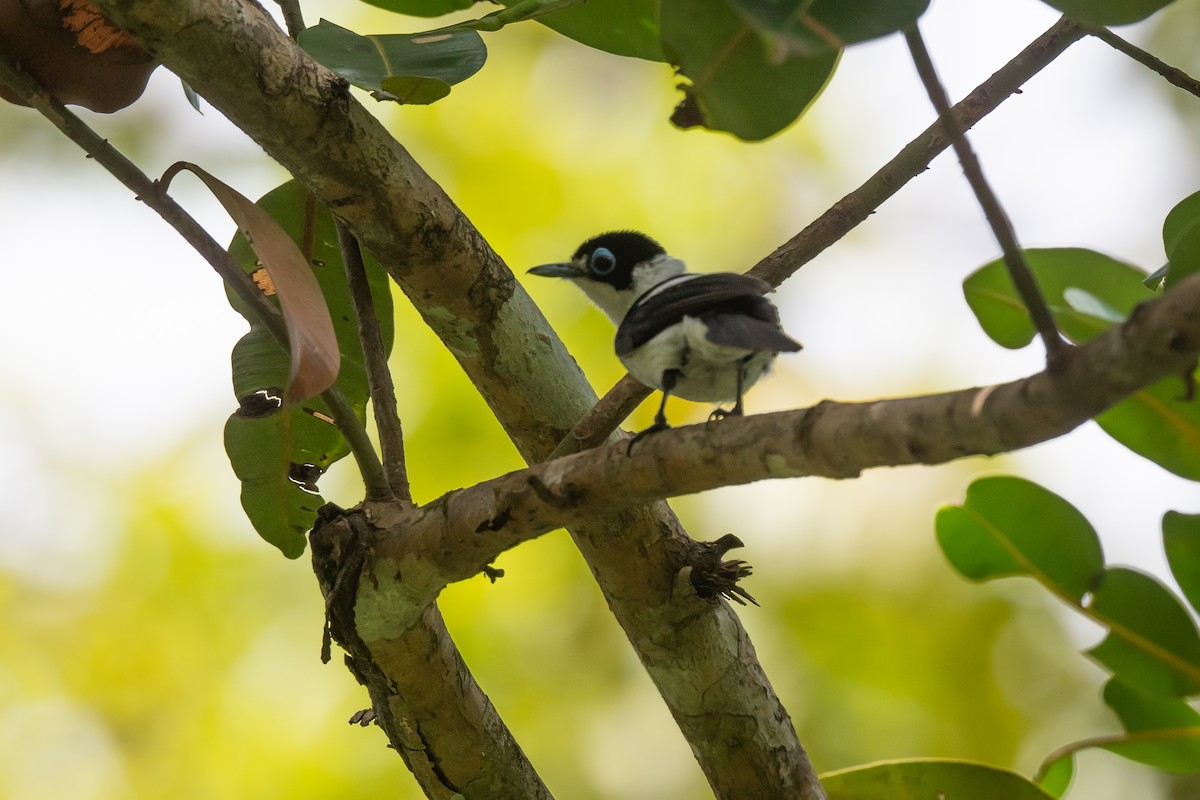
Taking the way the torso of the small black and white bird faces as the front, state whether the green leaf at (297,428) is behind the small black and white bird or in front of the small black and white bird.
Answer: in front

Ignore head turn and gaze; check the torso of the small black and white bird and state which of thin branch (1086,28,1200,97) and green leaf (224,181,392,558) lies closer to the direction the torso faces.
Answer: the green leaf

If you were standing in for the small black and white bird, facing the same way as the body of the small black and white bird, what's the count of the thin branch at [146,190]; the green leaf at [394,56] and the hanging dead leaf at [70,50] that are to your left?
3

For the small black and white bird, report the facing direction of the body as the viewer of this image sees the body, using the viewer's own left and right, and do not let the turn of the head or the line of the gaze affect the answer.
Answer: facing away from the viewer and to the left of the viewer

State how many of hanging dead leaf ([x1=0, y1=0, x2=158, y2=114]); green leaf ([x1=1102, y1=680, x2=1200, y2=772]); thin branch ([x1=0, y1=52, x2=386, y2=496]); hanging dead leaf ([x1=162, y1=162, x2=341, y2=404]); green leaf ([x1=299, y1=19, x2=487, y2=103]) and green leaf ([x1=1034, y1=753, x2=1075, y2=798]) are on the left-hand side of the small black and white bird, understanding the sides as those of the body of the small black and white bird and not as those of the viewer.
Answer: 4
